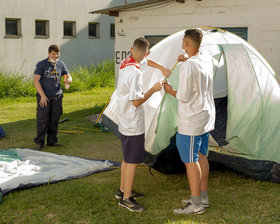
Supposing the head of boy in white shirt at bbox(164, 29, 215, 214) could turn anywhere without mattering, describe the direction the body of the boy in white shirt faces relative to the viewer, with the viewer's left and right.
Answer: facing away from the viewer and to the left of the viewer

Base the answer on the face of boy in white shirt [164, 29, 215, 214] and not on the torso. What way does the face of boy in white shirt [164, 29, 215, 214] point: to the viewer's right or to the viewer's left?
to the viewer's left

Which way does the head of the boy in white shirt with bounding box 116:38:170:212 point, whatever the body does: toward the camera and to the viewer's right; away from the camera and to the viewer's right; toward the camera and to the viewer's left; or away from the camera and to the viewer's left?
away from the camera and to the viewer's right

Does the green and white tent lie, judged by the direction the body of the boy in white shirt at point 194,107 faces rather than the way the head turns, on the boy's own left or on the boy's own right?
on the boy's own right
